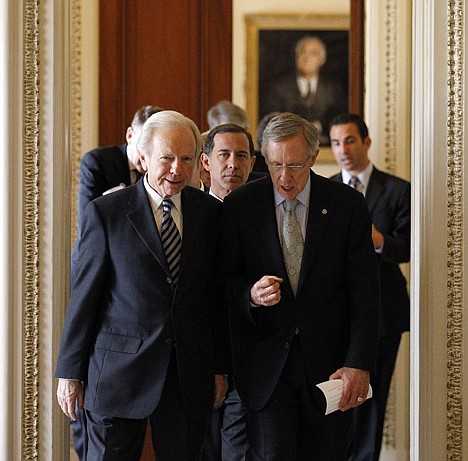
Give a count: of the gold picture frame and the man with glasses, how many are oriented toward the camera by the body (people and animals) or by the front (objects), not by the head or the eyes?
2

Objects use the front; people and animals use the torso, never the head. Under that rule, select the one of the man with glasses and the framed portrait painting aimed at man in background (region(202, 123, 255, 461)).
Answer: the framed portrait painting

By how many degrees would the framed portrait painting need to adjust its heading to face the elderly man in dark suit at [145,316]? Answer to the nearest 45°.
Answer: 0° — it already faces them

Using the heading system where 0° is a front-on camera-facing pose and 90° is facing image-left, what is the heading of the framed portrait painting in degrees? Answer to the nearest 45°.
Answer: approximately 0°

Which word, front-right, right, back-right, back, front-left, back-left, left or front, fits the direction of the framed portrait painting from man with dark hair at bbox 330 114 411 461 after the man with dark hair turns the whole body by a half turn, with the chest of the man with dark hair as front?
front-left

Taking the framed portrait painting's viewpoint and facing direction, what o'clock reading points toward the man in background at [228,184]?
The man in background is roughly at 12 o'clock from the framed portrait painting.

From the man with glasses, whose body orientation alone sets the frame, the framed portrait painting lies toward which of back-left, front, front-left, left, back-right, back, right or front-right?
back

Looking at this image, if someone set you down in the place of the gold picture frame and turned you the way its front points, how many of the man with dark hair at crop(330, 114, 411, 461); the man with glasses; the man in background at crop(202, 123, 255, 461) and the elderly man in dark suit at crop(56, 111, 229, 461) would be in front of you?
4

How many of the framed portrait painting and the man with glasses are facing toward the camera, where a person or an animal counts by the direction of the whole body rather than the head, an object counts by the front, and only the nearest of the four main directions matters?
2

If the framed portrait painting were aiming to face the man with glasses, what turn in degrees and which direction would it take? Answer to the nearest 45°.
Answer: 0° — it already faces them

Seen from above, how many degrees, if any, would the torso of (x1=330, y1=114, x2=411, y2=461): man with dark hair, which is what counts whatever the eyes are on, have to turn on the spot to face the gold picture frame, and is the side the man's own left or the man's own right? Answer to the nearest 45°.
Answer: approximately 135° to the man's own right

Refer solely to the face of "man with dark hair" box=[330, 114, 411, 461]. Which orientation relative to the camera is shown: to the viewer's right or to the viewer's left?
to the viewer's left
